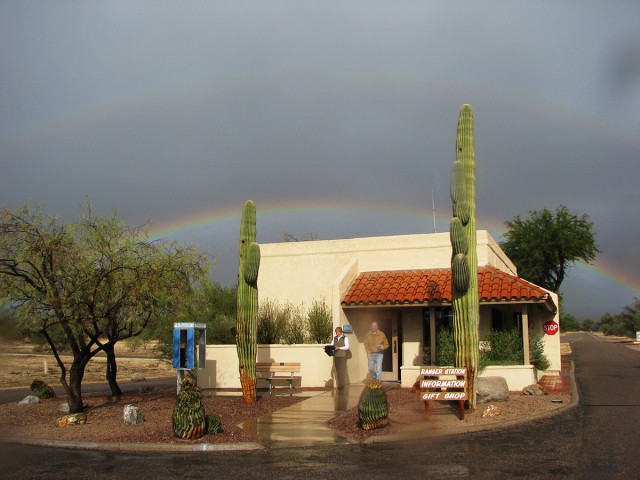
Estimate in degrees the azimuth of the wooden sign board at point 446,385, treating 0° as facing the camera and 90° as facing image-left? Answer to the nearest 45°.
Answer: approximately 0°

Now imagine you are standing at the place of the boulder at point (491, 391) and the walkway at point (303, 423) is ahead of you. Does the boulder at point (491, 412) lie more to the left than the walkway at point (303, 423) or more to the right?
left

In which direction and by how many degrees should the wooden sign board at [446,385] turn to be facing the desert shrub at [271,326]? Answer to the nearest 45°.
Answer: approximately 135° to its right

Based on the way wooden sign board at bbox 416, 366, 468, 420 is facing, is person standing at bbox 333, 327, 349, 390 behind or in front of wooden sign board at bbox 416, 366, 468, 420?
behind

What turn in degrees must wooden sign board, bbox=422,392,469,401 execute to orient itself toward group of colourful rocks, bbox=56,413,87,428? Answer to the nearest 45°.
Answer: approximately 90° to its right

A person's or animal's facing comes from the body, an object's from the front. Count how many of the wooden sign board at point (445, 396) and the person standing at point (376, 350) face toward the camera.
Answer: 2

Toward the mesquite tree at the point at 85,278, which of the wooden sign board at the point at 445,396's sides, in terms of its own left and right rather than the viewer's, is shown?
right

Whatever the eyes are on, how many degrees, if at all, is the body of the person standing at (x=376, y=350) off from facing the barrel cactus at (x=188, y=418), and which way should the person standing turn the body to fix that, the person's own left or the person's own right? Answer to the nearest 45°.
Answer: approximately 45° to the person's own right
